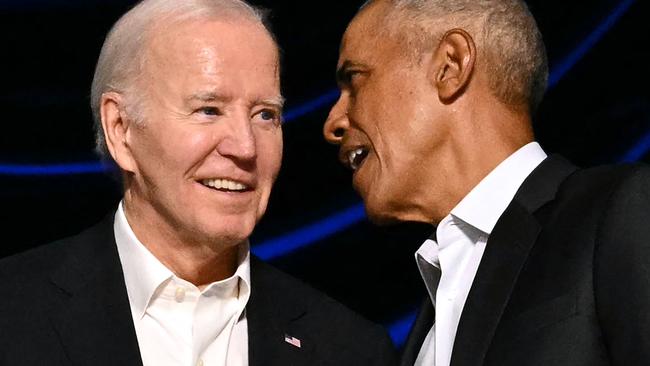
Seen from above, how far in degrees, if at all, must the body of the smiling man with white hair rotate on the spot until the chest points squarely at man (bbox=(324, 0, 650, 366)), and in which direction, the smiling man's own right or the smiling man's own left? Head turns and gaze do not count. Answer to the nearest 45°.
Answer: approximately 45° to the smiling man's own left

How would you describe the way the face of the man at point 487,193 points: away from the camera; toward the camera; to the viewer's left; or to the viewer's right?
to the viewer's left

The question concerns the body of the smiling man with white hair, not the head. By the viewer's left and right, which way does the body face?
facing the viewer and to the right of the viewer

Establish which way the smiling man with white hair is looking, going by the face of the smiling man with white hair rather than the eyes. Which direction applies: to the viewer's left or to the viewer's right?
to the viewer's right
